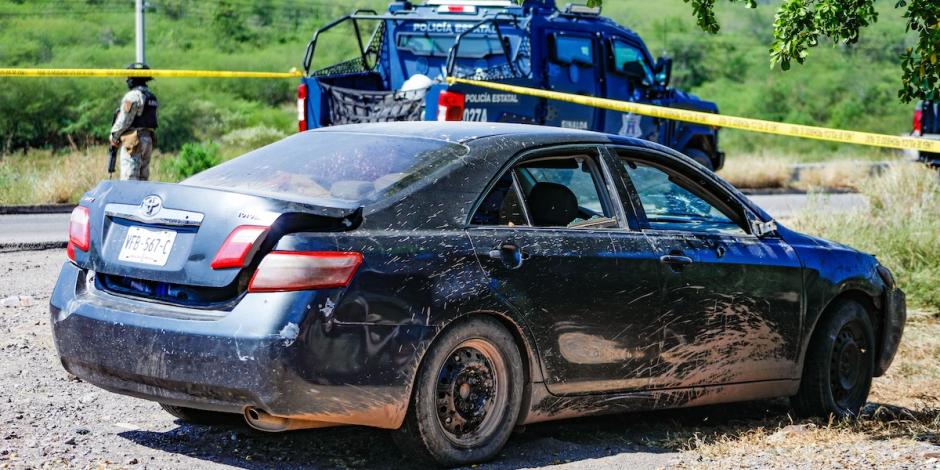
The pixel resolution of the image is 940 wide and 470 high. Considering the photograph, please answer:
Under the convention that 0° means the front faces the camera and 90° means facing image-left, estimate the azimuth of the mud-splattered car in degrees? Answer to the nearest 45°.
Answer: approximately 225°

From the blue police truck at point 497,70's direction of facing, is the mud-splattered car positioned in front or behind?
behind

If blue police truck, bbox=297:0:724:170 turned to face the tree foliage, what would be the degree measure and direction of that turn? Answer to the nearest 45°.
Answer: approximately 135° to its right

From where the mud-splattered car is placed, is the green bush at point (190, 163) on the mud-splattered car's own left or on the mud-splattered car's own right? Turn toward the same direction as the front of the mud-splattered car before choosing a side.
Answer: on the mud-splattered car's own left

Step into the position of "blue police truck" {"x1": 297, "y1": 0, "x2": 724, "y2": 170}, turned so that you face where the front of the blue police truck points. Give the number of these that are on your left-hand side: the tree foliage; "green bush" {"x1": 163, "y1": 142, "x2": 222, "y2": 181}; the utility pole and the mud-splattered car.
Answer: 2

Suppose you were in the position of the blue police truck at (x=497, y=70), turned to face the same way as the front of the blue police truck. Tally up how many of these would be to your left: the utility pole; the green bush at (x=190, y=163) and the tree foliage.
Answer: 2

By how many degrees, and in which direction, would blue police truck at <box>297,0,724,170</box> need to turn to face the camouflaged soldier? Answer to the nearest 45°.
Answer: approximately 135° to its left

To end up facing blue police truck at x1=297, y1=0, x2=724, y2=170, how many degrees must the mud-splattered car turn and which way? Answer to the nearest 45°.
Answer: approximately 45° to its left

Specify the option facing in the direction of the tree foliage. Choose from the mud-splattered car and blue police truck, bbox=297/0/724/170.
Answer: the mud-splattered car

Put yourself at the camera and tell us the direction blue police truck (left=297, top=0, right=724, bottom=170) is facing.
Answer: facing away from the viewer and to the right of the viewer
